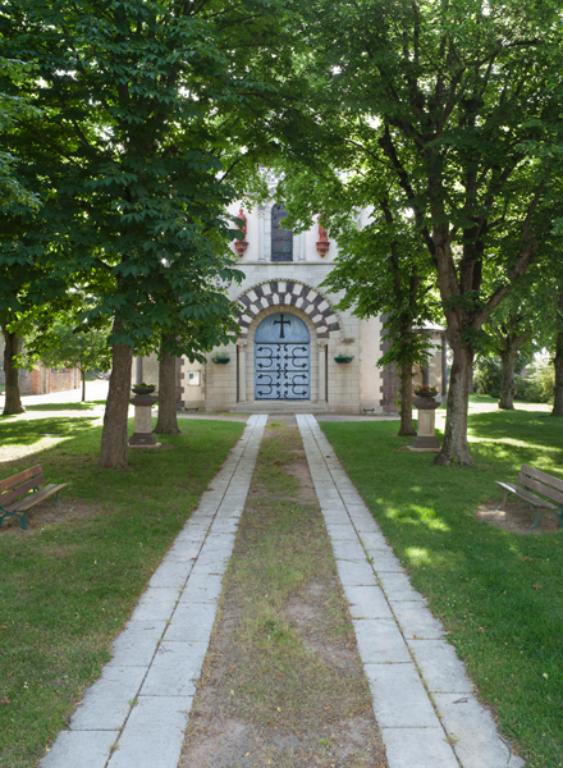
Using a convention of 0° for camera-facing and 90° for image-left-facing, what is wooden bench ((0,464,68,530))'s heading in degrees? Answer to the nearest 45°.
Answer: approximately 315°

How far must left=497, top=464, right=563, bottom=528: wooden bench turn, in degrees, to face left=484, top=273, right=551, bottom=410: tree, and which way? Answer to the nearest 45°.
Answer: approximately 135° to its right

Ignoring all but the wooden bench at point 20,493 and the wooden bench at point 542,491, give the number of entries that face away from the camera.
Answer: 0

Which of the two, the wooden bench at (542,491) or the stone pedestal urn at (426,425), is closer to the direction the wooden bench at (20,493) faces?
the wooden bench

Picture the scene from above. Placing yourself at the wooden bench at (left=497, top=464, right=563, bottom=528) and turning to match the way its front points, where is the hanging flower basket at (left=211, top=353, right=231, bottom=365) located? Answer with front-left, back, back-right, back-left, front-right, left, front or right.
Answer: right

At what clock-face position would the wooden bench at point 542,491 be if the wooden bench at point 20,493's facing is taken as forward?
the wooden bench at point 542,491 is roughly at 11 o'clock from the wooden bench at point 20,493.

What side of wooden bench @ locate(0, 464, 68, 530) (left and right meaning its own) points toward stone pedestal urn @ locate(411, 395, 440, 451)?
left

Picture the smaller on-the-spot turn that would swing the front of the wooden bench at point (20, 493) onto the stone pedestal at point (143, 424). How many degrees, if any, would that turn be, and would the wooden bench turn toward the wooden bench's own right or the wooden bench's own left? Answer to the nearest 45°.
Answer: approximately 135° to the wooden bench's own left

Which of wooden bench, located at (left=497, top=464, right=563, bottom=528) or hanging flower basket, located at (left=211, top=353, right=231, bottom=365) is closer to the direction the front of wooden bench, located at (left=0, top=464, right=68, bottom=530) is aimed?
the wooden bench

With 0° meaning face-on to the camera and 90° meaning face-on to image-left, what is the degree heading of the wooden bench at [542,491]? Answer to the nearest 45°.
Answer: approximately 45°

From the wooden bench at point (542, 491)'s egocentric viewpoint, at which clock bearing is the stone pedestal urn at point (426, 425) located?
The stone pedestal urn is roughly at 4 o'clock from the wooden bench.
